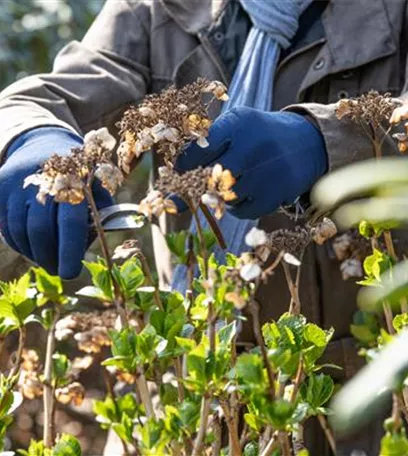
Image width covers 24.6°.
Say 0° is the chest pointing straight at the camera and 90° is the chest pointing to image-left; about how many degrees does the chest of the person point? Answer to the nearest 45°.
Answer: approximately 0°
